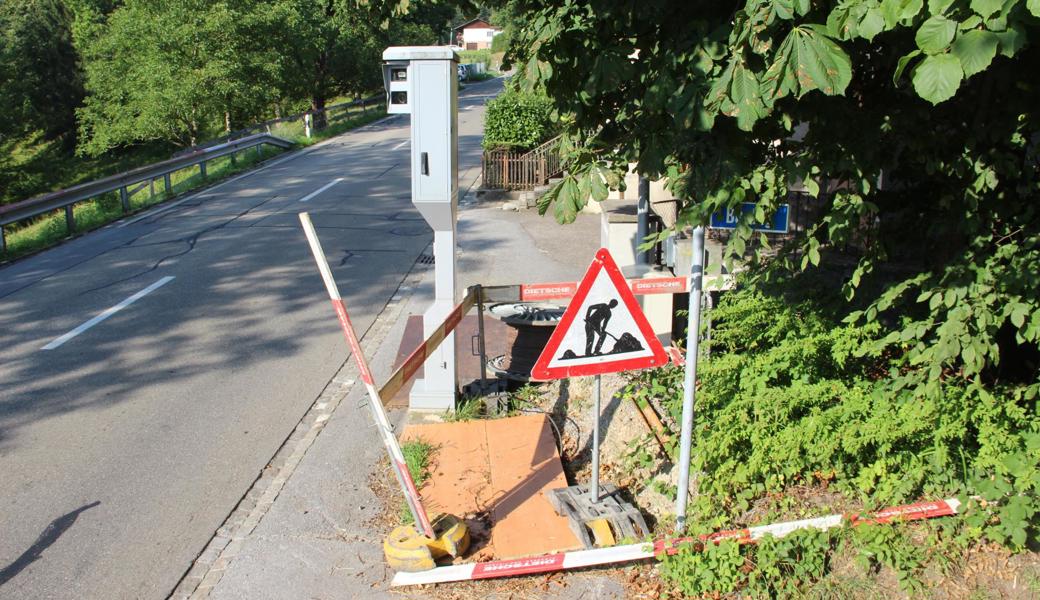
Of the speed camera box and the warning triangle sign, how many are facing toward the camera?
2

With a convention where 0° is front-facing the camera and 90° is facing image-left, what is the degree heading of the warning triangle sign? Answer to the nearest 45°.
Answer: approximately 0°

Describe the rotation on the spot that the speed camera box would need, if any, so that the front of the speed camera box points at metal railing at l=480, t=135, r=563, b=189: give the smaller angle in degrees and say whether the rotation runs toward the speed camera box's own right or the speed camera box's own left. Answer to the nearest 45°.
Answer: approximately 180°

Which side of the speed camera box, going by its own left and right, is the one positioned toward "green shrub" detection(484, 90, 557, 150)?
back

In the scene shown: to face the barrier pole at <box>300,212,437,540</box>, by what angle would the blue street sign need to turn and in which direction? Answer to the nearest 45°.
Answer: approximately 90° to its right

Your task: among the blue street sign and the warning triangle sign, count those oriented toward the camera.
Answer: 2

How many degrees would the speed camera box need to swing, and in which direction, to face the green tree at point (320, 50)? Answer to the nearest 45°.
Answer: approximately 180°
